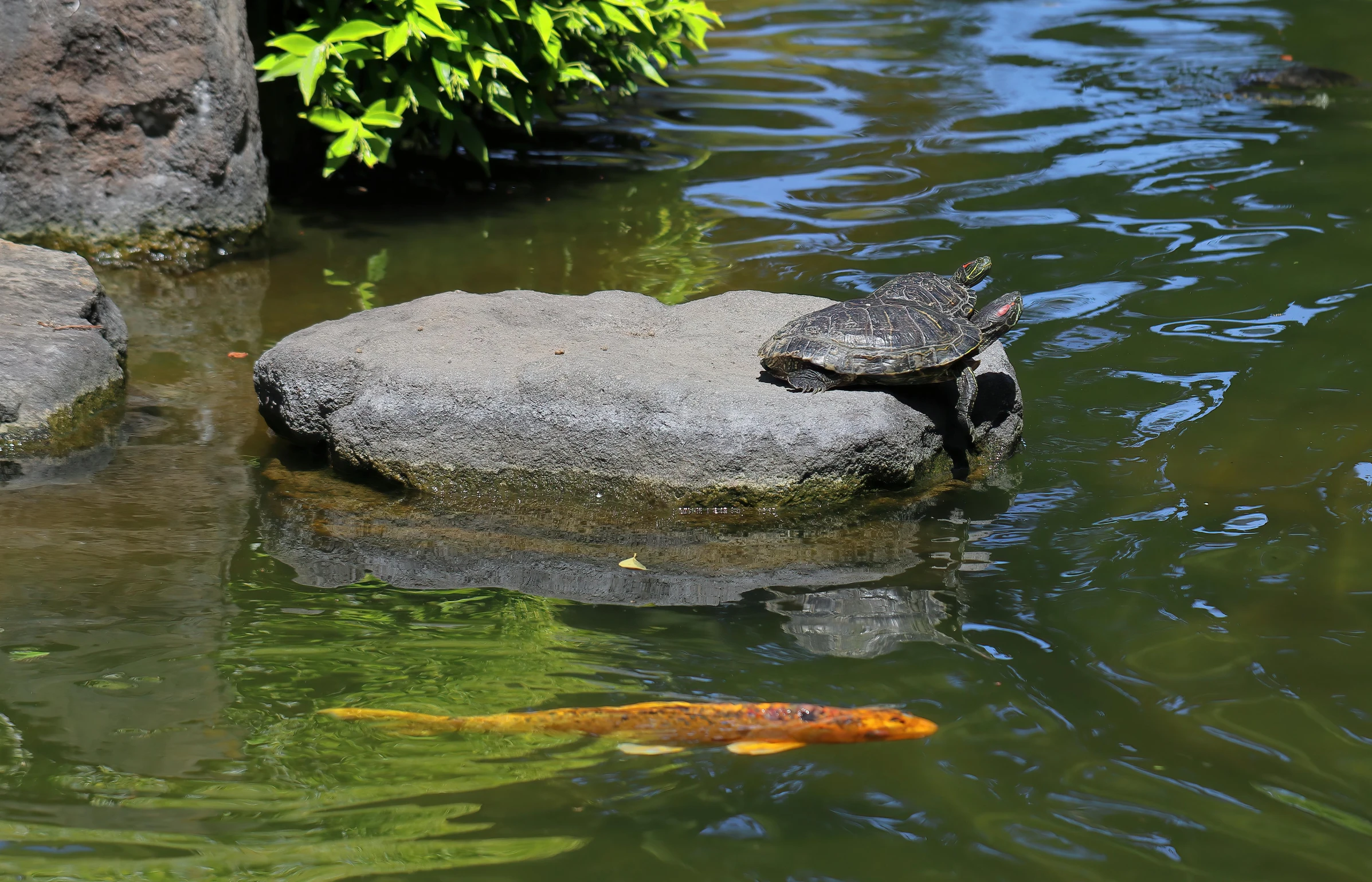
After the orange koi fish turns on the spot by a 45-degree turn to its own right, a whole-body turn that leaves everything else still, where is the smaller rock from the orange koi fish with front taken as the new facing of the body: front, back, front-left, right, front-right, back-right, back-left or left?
back

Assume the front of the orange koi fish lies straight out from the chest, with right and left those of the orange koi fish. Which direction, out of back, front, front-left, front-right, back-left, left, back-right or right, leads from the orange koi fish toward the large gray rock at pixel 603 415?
left

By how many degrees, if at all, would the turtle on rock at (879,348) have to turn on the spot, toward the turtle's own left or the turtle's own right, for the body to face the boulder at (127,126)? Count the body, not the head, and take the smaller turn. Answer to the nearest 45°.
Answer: approximately 135° to the turtle's own left

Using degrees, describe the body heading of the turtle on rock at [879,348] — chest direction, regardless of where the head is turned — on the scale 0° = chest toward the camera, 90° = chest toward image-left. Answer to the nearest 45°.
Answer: approximately 270°

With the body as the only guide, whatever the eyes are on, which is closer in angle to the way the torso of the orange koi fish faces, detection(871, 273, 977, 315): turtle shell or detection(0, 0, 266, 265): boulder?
the turtle shell

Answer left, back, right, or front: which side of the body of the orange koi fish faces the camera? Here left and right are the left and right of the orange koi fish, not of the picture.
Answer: right

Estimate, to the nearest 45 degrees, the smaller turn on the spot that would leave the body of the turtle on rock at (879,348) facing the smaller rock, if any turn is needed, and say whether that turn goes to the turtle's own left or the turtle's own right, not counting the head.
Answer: approximately 180°

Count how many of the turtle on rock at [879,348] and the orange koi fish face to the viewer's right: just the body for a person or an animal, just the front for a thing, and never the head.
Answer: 2

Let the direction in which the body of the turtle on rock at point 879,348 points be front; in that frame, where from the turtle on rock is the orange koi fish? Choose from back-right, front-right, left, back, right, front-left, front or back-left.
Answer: right
